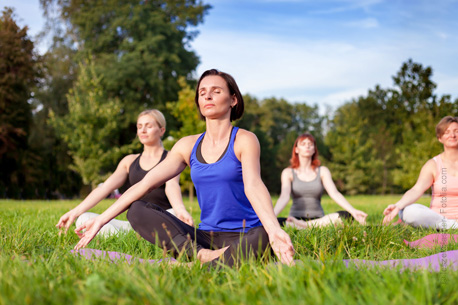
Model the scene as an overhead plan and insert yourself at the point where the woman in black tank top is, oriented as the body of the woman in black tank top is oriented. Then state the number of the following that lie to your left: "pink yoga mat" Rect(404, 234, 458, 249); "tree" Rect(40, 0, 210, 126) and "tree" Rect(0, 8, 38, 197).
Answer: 1

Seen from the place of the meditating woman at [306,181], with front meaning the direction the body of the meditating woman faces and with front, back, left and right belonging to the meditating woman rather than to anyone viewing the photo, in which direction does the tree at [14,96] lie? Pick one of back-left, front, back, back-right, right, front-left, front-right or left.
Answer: back-right

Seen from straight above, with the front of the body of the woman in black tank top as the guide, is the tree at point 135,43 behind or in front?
behind

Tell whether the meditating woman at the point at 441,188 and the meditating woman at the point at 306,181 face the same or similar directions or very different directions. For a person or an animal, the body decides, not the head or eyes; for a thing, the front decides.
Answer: same or similar directions

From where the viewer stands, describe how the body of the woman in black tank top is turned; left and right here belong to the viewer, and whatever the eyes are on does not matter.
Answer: facing the viewer and to the left of the viewer

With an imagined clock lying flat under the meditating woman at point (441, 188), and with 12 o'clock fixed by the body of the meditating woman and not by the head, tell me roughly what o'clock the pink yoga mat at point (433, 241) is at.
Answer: The pink yoga mat is roughly at 12 o'clock from the meditating woman.

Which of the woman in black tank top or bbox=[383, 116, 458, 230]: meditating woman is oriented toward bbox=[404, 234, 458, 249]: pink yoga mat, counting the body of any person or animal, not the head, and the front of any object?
the meditating woman

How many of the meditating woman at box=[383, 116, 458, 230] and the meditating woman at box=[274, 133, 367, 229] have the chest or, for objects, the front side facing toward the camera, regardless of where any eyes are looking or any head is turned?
2

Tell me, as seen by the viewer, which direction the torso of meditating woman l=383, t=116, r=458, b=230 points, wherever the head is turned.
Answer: toward the camera

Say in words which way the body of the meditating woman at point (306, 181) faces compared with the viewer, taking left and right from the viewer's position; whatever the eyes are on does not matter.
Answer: facing the viewer

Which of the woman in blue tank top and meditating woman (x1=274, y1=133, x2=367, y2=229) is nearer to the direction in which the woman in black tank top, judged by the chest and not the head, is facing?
the woman in blue tank top

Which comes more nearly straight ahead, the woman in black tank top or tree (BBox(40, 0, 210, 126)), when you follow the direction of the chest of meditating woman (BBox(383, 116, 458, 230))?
the woman in black tank top

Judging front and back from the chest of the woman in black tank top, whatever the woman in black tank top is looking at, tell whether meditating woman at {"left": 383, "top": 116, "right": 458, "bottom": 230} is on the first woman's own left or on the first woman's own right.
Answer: on the first woman's own left
